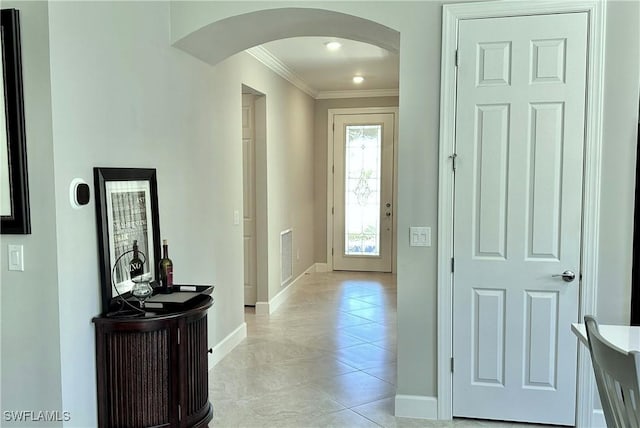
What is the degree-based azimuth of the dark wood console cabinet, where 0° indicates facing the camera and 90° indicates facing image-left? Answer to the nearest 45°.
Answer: approximately 315°

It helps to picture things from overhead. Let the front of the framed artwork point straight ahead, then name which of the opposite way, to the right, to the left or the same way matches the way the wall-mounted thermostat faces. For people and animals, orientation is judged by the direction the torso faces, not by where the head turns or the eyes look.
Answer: the same way

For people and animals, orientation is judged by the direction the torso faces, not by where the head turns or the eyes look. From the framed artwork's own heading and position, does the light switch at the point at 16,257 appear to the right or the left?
on its right

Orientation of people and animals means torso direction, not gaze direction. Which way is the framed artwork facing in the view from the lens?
facing the viewer and to the right of the viewer

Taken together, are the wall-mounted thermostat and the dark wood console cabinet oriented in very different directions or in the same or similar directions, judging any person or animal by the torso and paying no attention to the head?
same or similar directions

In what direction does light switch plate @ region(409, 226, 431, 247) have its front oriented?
toward the camera

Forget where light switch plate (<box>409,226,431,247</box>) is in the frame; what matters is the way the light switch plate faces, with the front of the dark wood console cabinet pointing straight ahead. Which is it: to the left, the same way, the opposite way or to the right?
to the right

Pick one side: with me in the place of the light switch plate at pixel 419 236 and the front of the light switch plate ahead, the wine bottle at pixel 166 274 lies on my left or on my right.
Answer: on my right

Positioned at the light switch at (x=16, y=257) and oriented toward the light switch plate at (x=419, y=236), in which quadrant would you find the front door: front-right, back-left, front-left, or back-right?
front-left

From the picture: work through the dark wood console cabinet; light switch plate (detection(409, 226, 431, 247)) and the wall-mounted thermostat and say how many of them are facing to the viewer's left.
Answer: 0

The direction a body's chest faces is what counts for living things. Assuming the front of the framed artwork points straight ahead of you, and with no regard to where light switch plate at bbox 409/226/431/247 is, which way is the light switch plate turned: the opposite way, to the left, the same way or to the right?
to the right

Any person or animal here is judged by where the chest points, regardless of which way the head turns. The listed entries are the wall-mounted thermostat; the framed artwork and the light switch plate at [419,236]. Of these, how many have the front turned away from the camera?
0

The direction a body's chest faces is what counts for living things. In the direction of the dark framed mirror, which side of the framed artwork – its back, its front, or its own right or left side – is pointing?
right

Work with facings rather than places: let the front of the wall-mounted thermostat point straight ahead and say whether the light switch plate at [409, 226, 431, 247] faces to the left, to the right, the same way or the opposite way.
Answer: to the right

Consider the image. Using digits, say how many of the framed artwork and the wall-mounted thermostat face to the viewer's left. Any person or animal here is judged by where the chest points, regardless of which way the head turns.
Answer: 0
